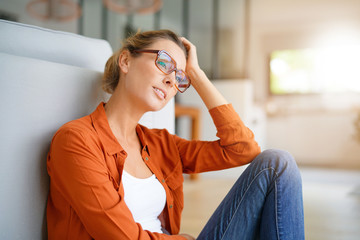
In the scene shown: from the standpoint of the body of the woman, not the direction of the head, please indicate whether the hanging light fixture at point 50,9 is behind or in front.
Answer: behind

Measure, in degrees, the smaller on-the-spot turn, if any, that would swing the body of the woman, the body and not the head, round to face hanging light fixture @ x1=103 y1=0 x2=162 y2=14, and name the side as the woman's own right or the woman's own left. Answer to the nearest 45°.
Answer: approximately 135° to the woman's own left

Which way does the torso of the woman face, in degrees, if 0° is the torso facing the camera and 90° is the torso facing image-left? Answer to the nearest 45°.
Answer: approximately 315°

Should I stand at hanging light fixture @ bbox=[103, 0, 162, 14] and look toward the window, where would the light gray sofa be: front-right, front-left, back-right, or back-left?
back-right
